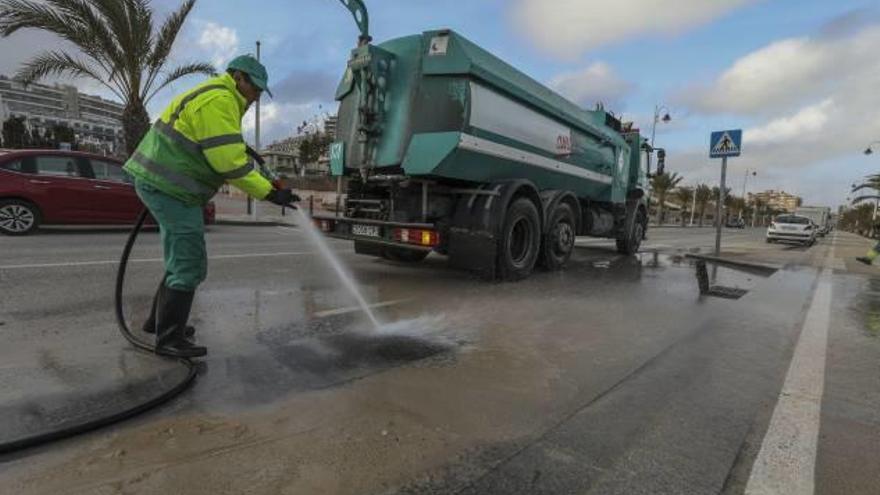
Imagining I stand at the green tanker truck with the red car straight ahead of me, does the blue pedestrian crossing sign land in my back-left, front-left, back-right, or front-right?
back-right

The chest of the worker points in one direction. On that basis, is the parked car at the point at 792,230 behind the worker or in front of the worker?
in front

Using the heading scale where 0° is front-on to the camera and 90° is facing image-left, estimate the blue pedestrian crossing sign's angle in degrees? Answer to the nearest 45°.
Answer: approximately 0°

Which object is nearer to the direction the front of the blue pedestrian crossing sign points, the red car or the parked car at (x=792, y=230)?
the red car

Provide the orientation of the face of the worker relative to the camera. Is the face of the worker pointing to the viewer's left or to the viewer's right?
to the viewer's right

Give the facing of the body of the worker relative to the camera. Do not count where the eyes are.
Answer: to the viewer's right

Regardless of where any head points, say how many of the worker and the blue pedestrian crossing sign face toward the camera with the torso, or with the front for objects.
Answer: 1

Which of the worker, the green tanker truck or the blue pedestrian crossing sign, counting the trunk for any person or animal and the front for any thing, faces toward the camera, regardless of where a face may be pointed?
the blue pedestrian crossing sign

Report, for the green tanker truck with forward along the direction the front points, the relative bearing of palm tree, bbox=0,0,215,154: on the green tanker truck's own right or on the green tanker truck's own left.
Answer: on the green tanker truck's own left

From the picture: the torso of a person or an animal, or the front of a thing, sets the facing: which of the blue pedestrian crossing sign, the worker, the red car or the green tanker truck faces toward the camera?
the blue pedestrian crossing sign

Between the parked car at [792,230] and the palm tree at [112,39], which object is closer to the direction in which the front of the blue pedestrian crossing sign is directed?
the palm tree
